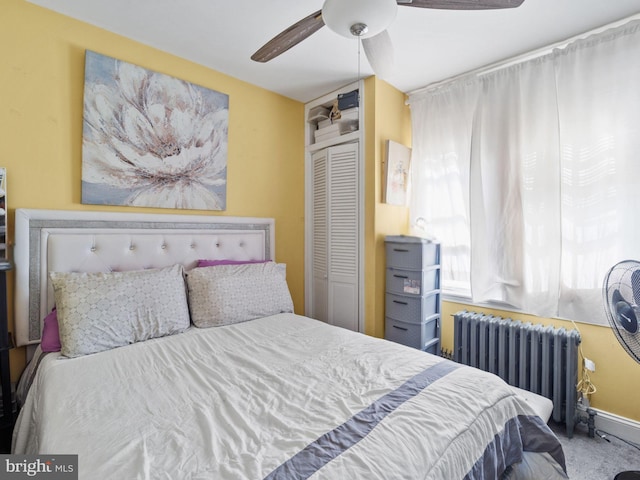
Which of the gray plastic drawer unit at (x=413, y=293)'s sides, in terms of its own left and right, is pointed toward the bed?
front

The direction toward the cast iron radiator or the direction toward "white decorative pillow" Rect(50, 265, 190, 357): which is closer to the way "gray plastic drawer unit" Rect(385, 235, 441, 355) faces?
the white decorative pillow

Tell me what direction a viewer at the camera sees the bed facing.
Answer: facing the viewer and to the right of the viewer

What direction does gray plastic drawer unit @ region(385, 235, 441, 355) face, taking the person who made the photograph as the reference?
facing the viewer and to the left of the viewer

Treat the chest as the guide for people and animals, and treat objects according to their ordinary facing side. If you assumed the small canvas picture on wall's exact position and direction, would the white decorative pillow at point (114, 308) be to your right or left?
on your right

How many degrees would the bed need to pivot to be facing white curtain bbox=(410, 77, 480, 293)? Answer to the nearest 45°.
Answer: approximately 90° to its left

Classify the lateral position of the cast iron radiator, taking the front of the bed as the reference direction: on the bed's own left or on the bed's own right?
on the bed's own left

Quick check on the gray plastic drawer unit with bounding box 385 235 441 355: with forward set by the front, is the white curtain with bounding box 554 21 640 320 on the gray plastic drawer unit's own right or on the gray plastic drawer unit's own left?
on the gray plastic drawer unit's own left

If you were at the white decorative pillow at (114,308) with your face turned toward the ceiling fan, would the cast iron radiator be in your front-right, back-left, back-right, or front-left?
front-left
